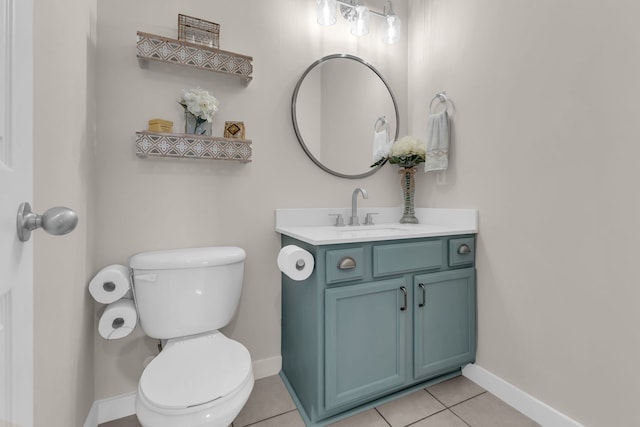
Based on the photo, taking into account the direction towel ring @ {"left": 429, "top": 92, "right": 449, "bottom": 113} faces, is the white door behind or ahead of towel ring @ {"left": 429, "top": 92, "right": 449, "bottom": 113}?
ahead

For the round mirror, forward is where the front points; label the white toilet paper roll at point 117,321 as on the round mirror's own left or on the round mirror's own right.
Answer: on the round mirror's own right

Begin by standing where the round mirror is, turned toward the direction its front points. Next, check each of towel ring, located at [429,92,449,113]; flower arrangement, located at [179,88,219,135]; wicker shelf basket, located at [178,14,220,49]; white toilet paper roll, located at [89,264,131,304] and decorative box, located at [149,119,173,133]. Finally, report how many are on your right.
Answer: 4

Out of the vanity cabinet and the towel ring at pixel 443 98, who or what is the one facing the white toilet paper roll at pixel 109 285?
the towel ring

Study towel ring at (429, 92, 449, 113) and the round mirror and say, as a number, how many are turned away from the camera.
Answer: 0

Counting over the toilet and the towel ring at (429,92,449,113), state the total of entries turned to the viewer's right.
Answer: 0

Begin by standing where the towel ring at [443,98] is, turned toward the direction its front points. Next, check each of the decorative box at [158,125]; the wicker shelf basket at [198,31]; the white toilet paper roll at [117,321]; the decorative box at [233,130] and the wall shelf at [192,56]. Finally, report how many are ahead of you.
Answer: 5

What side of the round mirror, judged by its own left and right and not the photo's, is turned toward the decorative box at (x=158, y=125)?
right

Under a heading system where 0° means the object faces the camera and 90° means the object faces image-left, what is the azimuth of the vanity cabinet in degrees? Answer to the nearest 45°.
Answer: approximately 315°

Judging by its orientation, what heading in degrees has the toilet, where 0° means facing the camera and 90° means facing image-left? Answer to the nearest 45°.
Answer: approximately 0°

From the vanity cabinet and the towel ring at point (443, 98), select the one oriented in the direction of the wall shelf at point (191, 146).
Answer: the towel ring

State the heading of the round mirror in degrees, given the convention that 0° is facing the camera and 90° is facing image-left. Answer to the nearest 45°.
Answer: approximately 315°

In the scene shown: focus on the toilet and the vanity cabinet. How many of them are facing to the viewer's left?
0

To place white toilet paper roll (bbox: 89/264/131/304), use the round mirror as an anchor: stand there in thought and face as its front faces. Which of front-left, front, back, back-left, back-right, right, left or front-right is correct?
right
